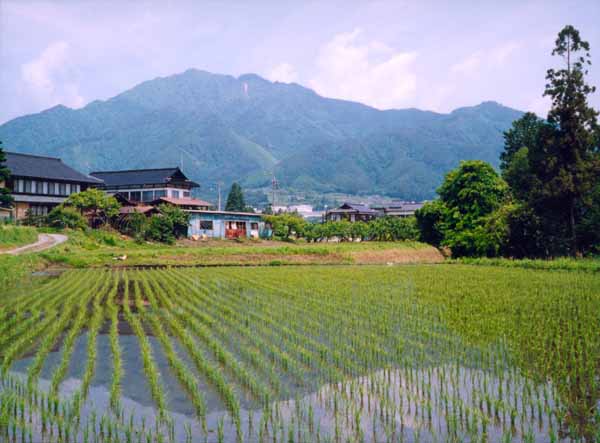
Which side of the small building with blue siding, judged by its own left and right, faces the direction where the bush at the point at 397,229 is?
left

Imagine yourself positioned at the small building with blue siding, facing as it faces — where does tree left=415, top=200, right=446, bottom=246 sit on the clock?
The tree is roughly at 10 o'clock from the small building with blue siding.

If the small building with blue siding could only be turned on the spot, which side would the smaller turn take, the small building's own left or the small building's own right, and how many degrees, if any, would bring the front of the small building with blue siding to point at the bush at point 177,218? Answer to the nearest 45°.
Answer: approximately 45° to the small building's own right

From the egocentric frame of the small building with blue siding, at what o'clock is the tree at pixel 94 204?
The tree is roughly at 2 o'clock from the small building with blue siding.

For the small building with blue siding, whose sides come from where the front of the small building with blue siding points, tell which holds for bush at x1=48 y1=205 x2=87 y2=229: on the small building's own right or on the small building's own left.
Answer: on the small building's own right

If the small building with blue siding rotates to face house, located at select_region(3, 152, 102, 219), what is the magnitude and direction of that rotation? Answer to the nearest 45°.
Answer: approximately 90° to its right

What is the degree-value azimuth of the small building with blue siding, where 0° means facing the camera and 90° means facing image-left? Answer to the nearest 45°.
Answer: approximately 0°
